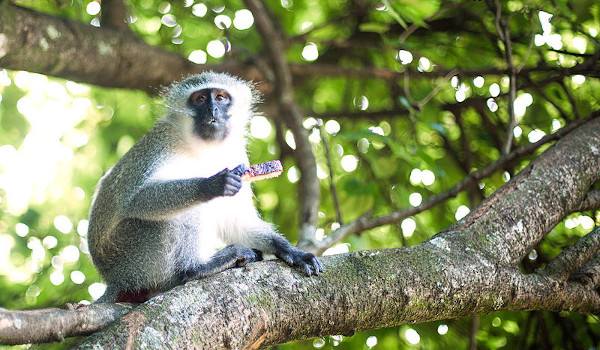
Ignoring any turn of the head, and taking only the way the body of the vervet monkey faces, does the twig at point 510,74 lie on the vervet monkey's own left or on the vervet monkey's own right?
on the vervet monkey's own left

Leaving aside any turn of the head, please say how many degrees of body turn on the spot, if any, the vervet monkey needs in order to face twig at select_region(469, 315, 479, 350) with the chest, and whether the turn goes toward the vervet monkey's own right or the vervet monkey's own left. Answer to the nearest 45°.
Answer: approximately 45° to the vervet monkey's own left

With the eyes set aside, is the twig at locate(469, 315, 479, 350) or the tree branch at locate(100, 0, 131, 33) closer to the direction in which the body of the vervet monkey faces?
the twig
